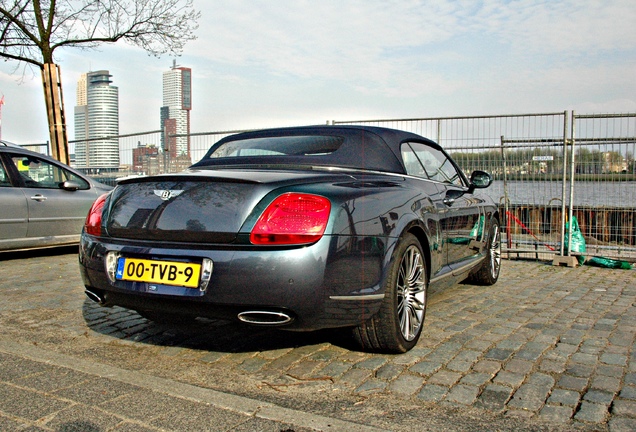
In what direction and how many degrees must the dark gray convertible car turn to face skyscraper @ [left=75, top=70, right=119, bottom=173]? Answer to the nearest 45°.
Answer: approximately 45° to its left

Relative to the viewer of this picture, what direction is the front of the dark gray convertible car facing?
facing away from the viewer and to the right of the viewer

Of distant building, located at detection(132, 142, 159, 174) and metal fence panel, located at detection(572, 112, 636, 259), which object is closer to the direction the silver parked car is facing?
the metal fence panel

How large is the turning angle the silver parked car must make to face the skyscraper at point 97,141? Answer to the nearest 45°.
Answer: approximately 90° to its left

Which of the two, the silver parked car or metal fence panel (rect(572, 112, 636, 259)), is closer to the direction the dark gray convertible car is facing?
the metal fence panel

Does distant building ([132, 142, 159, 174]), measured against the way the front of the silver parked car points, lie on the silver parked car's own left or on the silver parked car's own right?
on the silver parked car's own left

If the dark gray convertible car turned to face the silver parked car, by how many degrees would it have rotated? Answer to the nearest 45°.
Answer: approximately 90° to its left

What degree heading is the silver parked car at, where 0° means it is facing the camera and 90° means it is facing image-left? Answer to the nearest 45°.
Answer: approximately 270°
